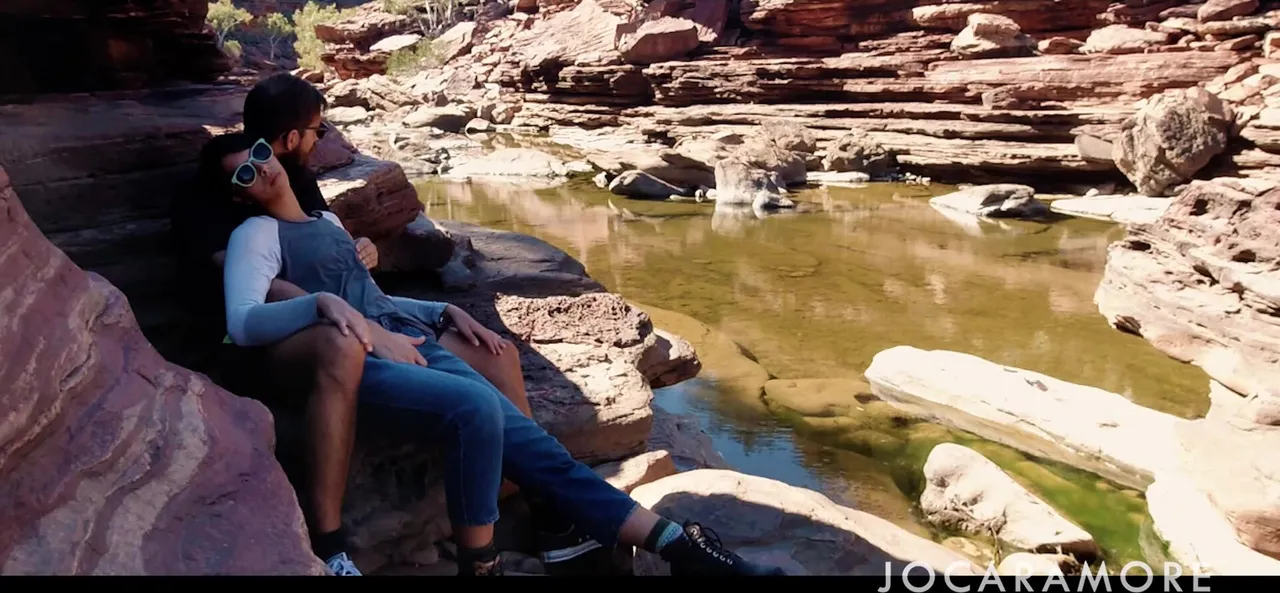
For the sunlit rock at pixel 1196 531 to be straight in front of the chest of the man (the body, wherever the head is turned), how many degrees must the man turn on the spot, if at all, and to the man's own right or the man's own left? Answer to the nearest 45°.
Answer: approximately 45° to the man's own left

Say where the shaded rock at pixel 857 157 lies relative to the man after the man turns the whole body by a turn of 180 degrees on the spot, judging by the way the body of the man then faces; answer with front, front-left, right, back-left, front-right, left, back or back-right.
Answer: right

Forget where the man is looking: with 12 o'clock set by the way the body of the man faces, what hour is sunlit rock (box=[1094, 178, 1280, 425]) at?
The sunlit rock is roughly at 10 o'clock from the man.

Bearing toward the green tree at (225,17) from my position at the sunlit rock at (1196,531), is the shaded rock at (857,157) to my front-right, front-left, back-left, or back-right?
front-right

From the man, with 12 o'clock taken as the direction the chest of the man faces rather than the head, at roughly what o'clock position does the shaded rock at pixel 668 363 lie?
The shaded rock is roughly at 9 o'clock from the man.

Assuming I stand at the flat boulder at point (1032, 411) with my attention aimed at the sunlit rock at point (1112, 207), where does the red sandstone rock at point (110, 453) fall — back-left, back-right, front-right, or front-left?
back-left

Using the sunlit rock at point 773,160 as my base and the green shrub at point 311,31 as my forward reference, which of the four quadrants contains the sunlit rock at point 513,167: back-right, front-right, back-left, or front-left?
front-left

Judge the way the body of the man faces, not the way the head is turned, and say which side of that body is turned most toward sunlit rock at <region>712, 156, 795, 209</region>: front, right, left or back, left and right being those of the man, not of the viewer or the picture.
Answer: left

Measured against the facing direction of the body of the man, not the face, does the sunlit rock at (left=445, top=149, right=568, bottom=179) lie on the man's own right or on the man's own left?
on the man's own left

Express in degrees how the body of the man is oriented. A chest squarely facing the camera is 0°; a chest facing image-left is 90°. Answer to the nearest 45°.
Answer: approximately 315°

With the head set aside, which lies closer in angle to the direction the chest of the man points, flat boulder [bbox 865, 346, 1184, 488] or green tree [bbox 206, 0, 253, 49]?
the flat boulder

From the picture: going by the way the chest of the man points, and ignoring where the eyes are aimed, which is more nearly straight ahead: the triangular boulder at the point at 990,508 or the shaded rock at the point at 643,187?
the triangular boulder

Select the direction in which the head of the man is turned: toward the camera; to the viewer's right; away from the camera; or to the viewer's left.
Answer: to the viewer's right

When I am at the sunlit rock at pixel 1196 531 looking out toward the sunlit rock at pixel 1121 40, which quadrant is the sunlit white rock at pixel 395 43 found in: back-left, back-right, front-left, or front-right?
front-left

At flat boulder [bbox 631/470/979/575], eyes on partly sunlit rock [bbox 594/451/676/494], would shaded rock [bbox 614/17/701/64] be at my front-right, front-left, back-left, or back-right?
front-right
